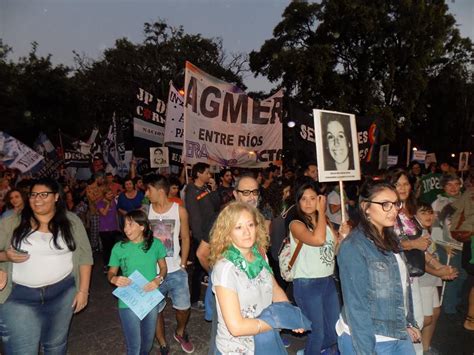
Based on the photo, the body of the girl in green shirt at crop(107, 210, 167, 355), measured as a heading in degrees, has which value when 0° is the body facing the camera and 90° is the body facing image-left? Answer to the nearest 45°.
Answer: approximately 0°

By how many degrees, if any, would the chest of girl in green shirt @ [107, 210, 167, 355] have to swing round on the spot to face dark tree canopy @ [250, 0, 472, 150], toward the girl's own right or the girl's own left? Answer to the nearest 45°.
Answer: approximately 135° to the girl's own left

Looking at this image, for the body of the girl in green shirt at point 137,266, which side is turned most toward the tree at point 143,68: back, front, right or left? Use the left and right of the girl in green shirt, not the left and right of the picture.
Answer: back

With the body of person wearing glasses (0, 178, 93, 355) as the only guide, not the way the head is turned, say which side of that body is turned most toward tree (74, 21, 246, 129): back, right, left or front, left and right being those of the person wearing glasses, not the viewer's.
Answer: back

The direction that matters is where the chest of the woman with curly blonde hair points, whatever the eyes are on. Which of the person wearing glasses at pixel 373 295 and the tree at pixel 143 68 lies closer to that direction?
the person wearing glasses

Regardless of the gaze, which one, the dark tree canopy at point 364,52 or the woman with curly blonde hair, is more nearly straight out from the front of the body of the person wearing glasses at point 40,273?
the woman with curly blonde hair

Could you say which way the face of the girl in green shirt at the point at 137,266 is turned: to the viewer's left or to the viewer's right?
to the viewer's left

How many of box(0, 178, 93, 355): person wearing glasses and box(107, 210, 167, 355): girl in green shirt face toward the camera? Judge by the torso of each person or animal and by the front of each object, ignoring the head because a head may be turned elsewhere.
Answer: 2

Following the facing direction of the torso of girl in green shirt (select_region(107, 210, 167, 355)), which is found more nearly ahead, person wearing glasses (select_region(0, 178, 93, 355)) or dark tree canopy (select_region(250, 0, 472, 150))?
the person wearing glasses
